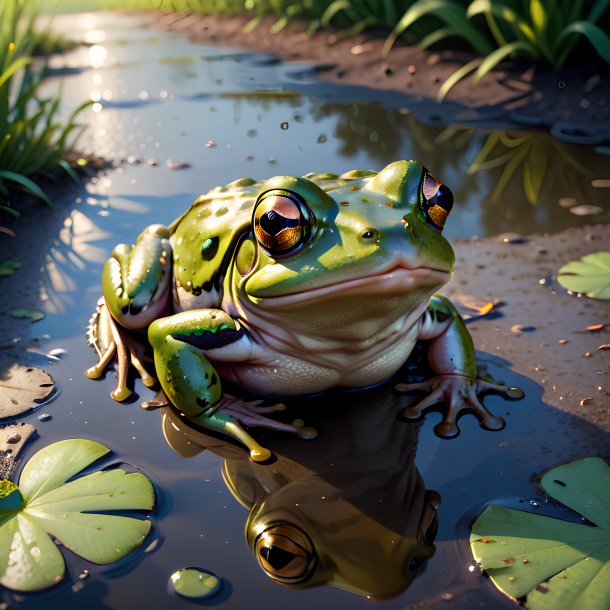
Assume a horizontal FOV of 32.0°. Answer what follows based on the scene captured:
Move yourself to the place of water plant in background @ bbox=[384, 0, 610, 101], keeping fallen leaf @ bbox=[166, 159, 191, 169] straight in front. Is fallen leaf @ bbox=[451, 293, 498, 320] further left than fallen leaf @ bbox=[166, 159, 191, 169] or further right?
left

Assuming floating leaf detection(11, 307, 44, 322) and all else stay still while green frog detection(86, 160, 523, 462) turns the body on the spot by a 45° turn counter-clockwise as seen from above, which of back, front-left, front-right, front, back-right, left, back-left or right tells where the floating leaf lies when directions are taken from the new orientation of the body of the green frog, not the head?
back-left

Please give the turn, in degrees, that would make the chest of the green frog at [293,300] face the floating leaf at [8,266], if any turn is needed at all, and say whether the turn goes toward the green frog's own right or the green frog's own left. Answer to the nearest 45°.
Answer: approximately 180°

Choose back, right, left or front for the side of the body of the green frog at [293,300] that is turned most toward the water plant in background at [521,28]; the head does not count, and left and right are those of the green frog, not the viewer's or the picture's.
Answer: left

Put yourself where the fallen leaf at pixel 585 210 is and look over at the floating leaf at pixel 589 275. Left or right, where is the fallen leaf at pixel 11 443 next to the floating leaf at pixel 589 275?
right

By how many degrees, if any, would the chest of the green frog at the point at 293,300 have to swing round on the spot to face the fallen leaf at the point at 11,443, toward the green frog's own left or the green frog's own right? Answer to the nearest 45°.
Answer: approximately 135° to the green frog's own right

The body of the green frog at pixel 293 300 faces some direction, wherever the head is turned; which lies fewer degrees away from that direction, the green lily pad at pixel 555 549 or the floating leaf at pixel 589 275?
the green lily pad

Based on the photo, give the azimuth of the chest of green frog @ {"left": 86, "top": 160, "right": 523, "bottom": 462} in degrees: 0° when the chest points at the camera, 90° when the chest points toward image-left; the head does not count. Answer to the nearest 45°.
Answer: approximately 315°

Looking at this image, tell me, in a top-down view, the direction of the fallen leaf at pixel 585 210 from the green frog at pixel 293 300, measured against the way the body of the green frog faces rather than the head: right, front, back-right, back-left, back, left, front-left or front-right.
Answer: left
